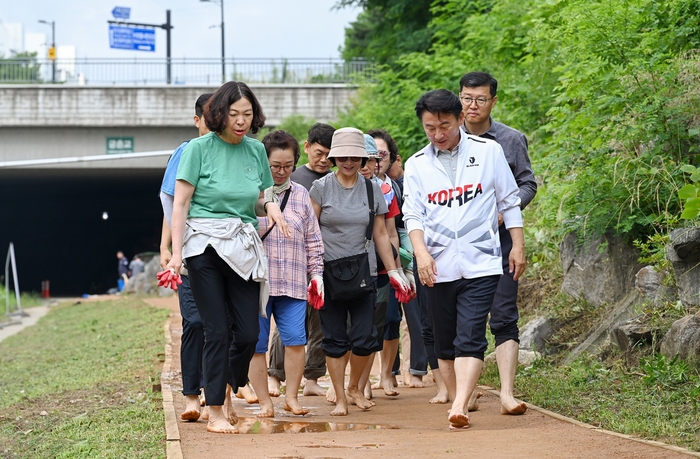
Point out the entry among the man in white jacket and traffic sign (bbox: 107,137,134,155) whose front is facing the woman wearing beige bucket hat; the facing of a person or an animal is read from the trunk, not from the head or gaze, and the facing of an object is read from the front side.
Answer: the traffic sign

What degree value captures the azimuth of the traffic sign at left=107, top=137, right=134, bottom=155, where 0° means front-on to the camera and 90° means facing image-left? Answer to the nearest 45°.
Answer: approximately 0°

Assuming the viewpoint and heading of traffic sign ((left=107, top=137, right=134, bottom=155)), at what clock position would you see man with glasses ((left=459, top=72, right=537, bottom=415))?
The man with glasses is roughly at 12 o'clock from the traffic sign.

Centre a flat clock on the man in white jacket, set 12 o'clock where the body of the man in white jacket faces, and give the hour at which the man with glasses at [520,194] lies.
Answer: The man with glasses is roughly at 7 o'clock from the man in white jacket.

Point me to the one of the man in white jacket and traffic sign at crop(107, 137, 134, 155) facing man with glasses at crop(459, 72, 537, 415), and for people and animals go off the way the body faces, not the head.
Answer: the traffic sign

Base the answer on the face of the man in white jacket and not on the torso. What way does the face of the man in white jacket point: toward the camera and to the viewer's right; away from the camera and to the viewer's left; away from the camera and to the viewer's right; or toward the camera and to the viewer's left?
toward the camera and to the viewer's left

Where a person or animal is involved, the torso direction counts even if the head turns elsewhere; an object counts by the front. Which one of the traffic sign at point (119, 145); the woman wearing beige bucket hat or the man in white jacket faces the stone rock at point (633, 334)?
the traffic sign

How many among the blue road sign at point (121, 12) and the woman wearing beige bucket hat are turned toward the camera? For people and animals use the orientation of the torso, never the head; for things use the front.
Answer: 2

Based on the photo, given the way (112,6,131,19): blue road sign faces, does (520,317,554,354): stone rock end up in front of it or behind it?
in front

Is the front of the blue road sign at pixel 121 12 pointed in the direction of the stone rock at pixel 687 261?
yes

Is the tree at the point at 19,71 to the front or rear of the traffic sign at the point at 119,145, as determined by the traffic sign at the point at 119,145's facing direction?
to the rear
